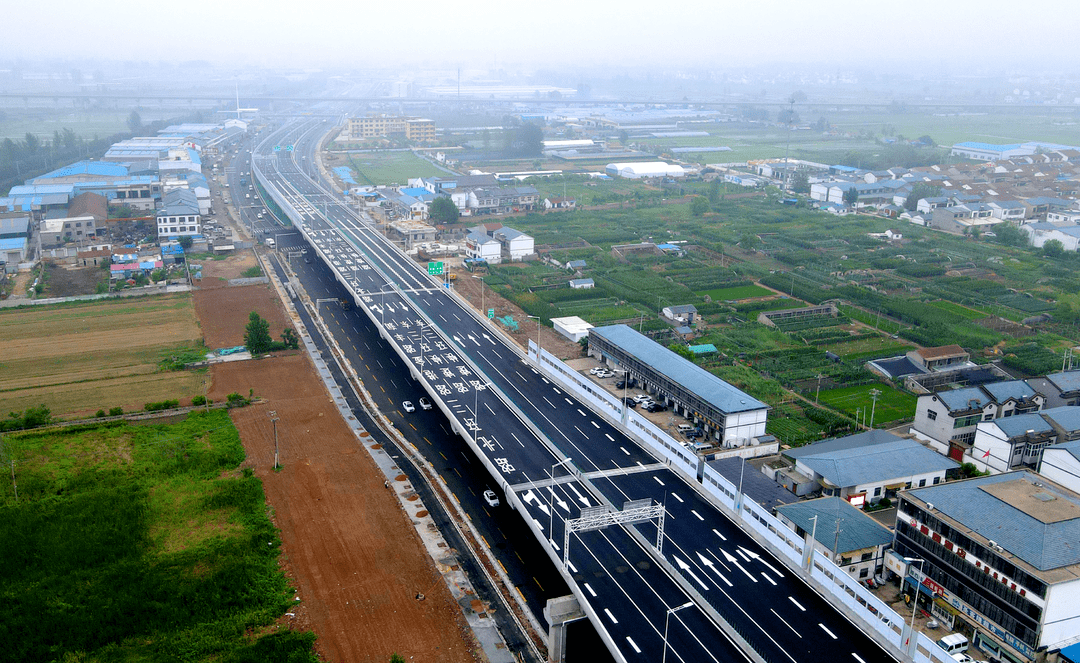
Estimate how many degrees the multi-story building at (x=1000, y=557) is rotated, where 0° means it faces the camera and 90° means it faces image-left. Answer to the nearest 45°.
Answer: approximately 45°

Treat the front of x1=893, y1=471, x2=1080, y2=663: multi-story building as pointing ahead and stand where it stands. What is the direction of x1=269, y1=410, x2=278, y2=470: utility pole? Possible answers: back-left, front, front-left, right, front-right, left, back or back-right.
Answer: front-right

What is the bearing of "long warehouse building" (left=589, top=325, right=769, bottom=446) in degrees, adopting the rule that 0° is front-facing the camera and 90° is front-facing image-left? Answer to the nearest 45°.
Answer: approximately 45°

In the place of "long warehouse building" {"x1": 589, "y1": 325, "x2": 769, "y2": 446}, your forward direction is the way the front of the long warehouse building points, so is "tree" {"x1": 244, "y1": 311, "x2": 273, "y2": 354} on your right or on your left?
on your right

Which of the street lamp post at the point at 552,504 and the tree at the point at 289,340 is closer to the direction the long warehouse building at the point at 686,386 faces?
the street lamp post
